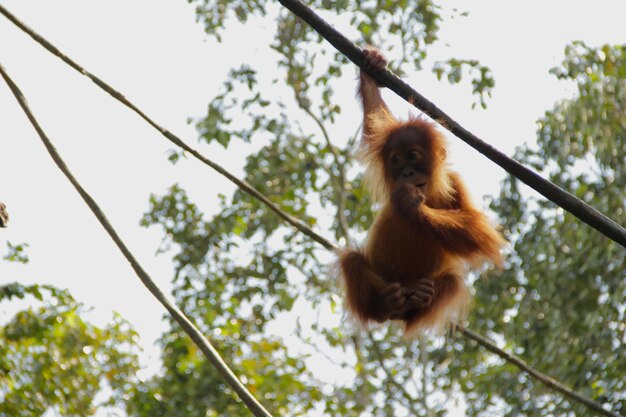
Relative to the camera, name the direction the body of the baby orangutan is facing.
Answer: toward the camera

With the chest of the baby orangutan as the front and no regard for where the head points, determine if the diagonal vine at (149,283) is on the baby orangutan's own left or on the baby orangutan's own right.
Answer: on the baby orangutan's own right
